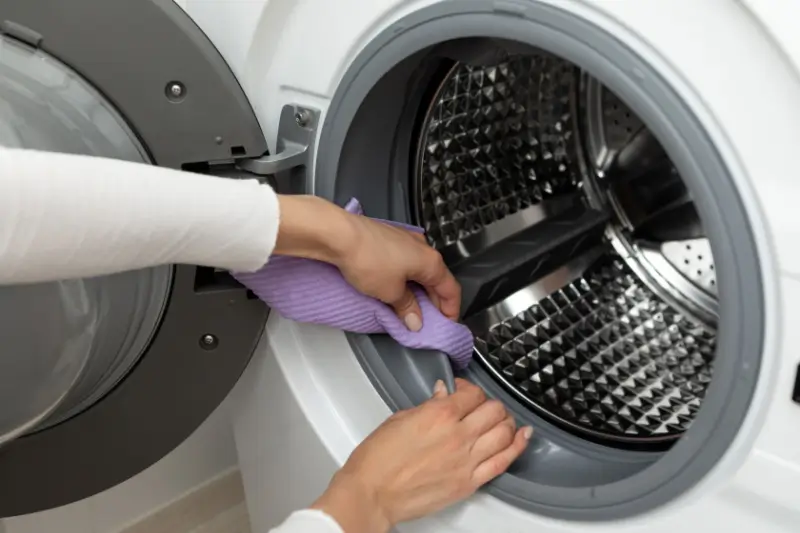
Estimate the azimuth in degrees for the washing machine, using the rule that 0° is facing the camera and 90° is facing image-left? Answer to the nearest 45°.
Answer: approximately 45°
